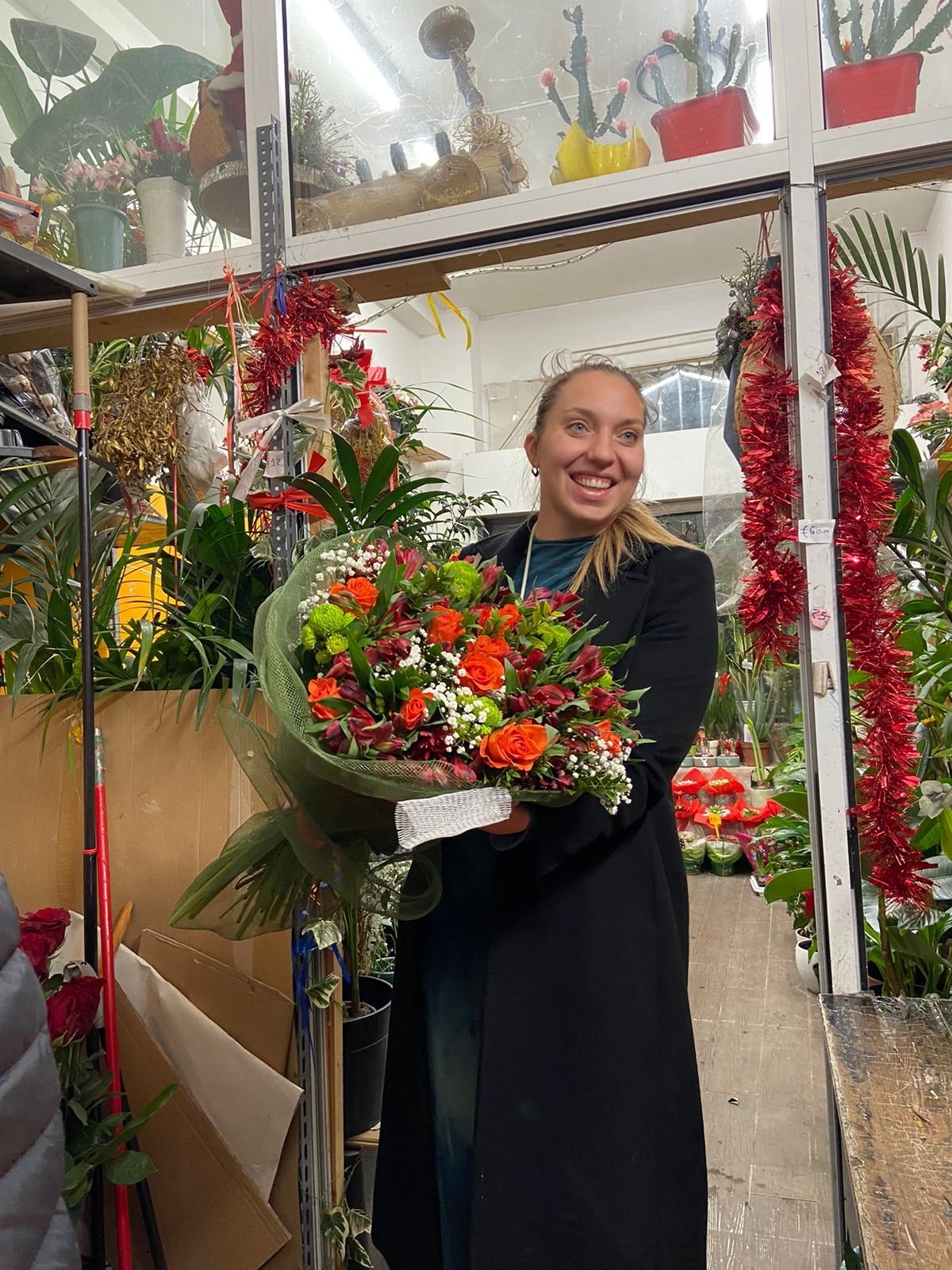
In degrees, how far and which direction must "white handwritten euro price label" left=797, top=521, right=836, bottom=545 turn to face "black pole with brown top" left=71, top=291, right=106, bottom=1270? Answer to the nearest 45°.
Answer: approximately 90° to its right

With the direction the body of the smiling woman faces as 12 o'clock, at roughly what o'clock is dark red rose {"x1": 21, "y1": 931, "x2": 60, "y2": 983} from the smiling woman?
The dark red rose is roughly at 2 o'clock from the smiling woman.

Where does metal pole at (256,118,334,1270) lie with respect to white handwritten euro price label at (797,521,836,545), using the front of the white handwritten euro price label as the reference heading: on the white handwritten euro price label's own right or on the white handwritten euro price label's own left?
on the white handwritten euro price label's own right

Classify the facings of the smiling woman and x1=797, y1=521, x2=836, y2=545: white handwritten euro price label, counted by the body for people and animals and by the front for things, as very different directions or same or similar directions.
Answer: same or similar directions

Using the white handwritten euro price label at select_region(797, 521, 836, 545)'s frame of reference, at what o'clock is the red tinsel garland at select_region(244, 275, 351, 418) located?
The red tinsel garland is roughly at 3 o'clock from the white handwritten euro price label.

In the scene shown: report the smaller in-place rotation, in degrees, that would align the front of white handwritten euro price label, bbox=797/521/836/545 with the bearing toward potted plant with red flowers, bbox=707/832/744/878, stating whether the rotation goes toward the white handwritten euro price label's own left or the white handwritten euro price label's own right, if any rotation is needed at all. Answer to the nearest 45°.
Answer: approximately 180°

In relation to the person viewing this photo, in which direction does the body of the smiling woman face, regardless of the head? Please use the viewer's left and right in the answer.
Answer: facing the viewer and to the left of the viewer

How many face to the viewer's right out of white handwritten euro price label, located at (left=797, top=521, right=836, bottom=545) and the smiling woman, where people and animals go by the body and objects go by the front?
0

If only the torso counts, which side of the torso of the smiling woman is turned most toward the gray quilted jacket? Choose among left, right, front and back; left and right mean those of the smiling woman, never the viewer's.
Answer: front

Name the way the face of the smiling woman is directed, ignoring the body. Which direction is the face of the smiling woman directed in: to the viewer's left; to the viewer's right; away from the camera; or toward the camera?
toward the camera

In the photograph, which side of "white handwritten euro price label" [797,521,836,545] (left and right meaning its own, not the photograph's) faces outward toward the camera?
front

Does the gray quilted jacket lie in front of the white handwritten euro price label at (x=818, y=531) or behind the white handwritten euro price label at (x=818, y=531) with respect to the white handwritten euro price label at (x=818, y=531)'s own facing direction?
in front
